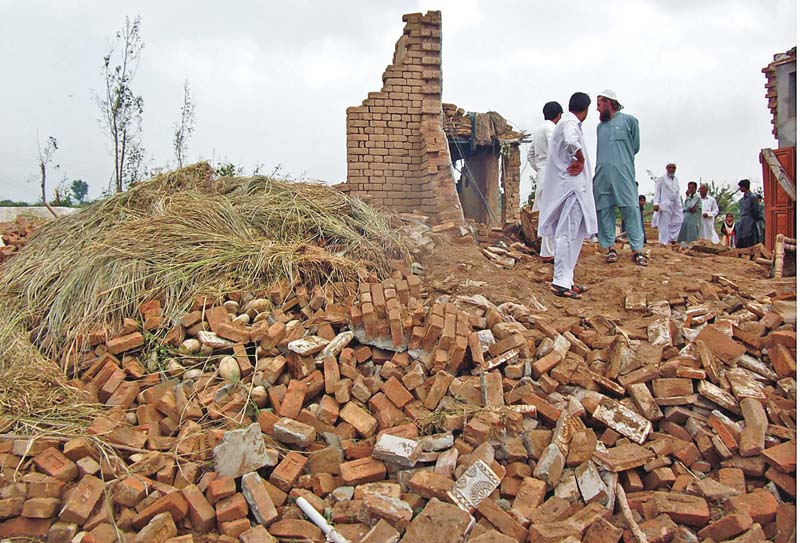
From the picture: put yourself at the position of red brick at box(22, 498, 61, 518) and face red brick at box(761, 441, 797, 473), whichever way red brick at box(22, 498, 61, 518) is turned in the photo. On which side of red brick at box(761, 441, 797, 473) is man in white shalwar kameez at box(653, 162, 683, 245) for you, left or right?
left

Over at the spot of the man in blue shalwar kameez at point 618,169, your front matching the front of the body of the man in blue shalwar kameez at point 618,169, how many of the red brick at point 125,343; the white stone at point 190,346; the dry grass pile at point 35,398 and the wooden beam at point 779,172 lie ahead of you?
3

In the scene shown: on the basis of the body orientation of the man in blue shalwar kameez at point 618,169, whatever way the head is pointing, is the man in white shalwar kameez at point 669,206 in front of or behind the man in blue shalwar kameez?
behind

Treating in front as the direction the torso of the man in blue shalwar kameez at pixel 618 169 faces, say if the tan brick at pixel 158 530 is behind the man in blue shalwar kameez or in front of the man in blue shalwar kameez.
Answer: in front

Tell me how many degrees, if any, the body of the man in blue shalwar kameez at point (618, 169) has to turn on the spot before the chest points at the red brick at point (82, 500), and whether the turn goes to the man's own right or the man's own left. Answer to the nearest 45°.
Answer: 0° — they already face it

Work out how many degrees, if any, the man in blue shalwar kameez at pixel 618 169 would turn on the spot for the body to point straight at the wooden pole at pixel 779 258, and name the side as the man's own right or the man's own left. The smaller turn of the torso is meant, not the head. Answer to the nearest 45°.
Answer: approximately 135° to the man's own left

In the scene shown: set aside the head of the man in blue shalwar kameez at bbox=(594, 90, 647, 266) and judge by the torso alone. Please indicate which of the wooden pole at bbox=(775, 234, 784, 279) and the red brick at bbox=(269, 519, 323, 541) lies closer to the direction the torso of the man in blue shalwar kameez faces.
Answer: the red brick

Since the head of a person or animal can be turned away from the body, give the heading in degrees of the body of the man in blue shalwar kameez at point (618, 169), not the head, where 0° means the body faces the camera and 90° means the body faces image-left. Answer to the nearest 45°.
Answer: approximately 45°

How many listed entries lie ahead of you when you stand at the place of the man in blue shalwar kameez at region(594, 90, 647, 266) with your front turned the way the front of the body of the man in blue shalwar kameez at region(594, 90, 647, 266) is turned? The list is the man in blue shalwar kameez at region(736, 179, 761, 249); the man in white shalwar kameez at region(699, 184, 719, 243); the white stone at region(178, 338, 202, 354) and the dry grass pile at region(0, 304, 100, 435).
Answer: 2

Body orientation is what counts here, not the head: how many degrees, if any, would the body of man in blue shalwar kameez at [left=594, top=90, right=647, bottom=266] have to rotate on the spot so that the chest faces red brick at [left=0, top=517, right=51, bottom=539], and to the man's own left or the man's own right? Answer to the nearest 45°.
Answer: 0° — they already face it

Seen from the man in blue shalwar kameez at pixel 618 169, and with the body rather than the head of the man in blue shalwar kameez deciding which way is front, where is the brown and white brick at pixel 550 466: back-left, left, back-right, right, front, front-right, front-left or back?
front-left

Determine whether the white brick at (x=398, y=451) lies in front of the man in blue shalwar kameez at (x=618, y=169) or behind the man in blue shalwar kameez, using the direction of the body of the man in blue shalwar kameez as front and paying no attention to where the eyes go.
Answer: in front

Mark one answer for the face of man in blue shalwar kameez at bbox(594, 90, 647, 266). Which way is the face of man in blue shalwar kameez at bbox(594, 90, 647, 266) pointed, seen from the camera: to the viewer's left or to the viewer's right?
to the viewer's left

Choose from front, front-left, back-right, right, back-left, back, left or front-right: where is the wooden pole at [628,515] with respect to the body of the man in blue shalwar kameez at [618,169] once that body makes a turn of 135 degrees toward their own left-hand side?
right

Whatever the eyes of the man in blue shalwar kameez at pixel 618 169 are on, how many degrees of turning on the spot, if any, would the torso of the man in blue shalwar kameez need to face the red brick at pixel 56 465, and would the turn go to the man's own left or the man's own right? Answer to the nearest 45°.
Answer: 0° — they already face it
